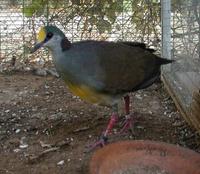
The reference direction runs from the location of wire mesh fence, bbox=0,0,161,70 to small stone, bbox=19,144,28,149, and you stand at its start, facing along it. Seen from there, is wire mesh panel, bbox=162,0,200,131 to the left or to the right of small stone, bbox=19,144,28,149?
left

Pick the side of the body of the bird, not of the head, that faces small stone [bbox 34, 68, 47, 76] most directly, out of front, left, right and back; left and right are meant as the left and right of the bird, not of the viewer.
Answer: right

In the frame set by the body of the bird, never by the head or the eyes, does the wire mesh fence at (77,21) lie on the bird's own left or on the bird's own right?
on the bird's own right

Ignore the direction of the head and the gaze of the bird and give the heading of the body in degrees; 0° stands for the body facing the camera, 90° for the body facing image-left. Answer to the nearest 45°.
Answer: approximately 90°

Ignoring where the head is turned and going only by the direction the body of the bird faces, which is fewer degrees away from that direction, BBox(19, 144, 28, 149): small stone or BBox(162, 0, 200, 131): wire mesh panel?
the small stone

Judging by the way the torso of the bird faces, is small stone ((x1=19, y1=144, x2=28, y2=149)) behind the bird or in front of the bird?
in front

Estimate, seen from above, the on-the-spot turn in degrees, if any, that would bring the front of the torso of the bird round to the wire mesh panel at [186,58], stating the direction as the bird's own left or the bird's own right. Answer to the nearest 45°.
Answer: approximately 135° to the bird's own right

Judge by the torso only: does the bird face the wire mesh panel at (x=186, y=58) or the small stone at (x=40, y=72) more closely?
the small stone
